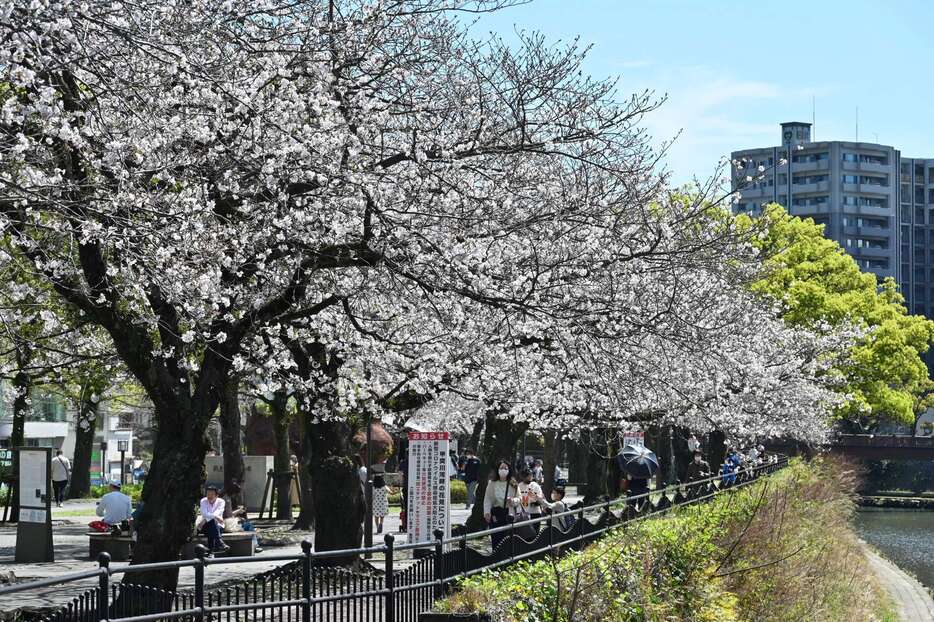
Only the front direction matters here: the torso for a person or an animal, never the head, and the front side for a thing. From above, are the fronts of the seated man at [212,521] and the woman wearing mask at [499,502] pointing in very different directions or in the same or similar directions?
same or similar directions

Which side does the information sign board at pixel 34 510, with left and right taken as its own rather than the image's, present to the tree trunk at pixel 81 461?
back

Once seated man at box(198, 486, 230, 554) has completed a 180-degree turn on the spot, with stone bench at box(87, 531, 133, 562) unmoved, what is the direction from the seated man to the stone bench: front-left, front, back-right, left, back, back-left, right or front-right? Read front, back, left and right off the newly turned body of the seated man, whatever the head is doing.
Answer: left

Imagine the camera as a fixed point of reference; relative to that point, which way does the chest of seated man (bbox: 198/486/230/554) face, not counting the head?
toward the camera

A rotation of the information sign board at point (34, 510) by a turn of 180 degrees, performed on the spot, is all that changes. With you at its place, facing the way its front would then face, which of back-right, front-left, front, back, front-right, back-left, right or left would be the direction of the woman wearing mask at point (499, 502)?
right

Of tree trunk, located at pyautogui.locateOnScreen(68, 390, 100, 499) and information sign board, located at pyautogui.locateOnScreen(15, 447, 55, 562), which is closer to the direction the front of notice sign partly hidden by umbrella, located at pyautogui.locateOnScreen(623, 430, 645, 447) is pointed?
the information sign board

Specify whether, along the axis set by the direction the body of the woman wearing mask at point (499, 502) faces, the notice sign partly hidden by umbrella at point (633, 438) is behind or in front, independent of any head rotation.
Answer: behind

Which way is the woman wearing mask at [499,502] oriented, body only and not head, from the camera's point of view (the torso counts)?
toward the camera

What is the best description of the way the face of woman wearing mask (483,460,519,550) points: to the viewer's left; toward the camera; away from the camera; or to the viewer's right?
toward the camera

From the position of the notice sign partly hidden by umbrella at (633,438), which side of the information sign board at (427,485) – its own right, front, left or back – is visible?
back

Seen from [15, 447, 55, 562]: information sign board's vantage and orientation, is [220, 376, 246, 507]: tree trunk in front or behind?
behind

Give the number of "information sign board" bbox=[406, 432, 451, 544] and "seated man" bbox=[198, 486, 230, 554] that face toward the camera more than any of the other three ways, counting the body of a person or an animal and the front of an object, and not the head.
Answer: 2

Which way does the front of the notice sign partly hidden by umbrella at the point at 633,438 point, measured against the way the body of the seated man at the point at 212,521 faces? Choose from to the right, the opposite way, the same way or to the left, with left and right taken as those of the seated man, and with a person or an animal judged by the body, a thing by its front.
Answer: the same way

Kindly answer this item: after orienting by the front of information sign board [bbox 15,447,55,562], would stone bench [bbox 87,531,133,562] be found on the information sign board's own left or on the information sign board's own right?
on the information sign board's own left

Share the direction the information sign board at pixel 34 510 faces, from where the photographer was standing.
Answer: facing the viewer
